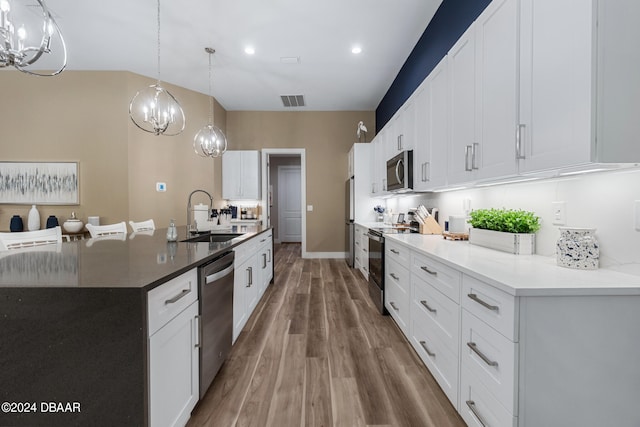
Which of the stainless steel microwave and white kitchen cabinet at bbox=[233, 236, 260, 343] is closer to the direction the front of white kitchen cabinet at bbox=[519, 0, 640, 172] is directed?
the white kitchen cabinet

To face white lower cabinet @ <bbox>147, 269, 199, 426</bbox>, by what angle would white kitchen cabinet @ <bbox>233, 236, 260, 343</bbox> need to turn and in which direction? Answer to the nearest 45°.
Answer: approximately 90° to its right

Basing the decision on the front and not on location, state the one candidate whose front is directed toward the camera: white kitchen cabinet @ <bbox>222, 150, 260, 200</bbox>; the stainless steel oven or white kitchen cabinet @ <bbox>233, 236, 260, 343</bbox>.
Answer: white kitchen cabinet @ <bbox>222, 150, 260, 200</bbox>

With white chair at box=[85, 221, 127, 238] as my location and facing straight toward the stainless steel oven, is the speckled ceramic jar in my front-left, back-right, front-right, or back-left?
front-right

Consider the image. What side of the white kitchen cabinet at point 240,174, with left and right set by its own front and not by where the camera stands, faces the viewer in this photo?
front

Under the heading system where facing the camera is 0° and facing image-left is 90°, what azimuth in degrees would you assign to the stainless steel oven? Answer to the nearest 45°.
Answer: approximately 90°

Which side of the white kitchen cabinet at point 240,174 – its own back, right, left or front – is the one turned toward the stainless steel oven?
front

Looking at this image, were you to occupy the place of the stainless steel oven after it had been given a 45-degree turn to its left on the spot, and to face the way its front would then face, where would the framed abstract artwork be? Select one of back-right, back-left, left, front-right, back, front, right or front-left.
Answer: front-right

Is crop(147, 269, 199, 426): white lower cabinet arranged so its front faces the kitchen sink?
no

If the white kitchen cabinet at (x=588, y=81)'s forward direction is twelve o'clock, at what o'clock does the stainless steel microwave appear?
The stainless steel microwave is roughly at 3 o'clock from the white kitchen cabinet.

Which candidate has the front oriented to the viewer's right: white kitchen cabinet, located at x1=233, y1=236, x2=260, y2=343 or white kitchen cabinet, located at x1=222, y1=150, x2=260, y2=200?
white kitchen cabinet, located at x1=233, y1=236, x2=260, y2=343

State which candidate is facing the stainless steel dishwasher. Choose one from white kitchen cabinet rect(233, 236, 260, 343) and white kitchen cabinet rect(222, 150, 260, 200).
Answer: white kitchen cabinet rect(222, 150, 260, 200)

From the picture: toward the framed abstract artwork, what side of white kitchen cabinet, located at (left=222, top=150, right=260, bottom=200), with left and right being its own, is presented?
right

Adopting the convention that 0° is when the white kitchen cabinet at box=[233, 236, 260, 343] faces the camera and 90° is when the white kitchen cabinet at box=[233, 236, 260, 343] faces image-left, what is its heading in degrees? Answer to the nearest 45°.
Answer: approximately 270°

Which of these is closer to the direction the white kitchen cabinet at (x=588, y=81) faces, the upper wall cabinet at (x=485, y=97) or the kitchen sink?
the kitchen sink

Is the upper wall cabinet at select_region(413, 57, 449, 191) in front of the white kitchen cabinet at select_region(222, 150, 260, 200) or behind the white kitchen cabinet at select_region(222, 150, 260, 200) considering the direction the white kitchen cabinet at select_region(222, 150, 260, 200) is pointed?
in front

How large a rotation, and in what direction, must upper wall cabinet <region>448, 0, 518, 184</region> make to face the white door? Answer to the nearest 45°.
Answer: approximately 90° to its right

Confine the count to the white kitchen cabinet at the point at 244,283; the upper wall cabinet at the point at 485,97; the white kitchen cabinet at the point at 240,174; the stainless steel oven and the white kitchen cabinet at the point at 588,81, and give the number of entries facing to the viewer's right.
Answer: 1

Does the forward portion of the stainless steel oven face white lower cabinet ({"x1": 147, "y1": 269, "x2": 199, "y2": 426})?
no

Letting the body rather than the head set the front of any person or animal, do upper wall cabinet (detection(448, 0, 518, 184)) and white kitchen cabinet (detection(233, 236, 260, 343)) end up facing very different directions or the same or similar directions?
very different directions

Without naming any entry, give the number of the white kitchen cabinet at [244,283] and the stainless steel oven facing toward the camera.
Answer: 0
